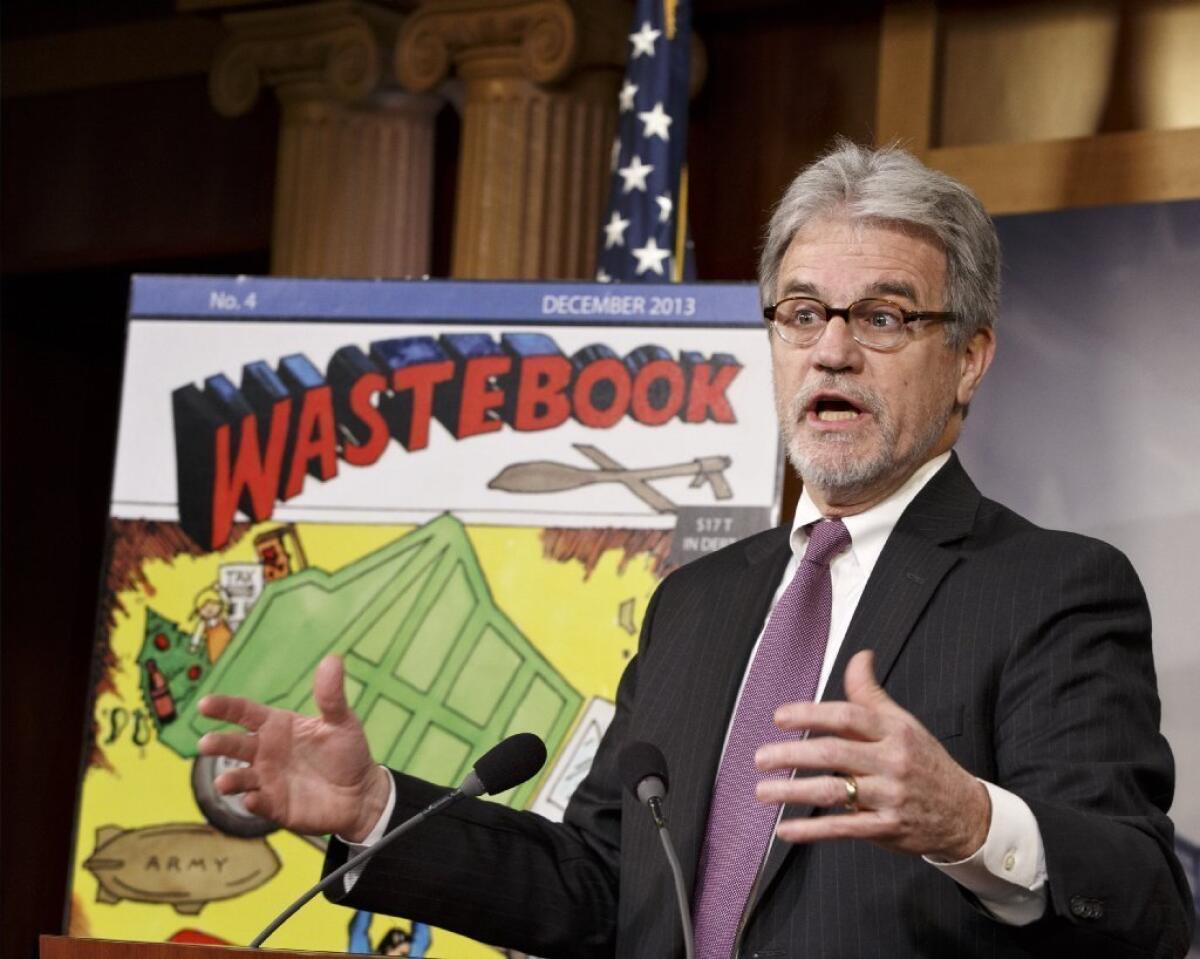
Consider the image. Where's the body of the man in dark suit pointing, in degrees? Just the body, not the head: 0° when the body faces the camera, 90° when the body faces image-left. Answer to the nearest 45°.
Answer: approximately 45°

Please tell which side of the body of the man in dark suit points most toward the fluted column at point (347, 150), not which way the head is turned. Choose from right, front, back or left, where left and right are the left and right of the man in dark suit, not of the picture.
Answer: right

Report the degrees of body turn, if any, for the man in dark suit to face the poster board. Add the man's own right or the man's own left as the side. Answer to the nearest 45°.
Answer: approximately 90° to the man's own right

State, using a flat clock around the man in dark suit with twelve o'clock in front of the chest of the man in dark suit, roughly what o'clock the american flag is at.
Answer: The american flag is roughly at 4 o'clock from the man in dark suit.

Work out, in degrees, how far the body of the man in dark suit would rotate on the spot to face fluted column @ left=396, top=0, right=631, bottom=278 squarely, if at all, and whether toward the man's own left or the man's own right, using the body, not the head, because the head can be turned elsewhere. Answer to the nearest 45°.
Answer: approximately 135° to the man's own right
